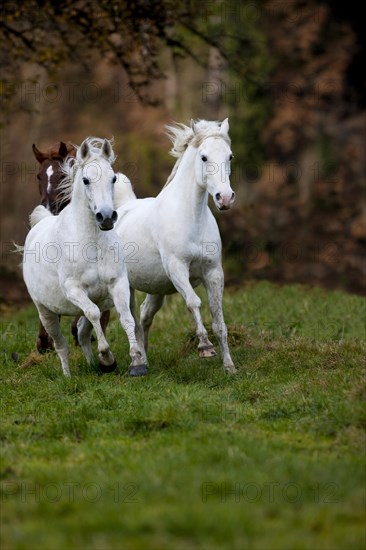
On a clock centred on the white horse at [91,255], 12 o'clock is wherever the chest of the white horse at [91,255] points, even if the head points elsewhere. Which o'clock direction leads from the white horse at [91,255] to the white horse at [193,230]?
the white horse at [193,230] is roughly at 10 o'clock from the white horse at [91,255].

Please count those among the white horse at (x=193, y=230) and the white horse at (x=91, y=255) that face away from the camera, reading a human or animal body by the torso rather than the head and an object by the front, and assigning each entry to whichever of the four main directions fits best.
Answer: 0

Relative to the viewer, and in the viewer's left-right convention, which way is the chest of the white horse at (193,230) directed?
facing the viewer and to the right of the viewer

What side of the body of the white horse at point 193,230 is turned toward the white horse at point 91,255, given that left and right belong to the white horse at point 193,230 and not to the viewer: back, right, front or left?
right

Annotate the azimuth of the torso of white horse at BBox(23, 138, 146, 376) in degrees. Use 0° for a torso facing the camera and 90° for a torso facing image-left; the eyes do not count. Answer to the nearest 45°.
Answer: approximately 315°

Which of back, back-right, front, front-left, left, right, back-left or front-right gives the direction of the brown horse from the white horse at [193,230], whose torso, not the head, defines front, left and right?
back

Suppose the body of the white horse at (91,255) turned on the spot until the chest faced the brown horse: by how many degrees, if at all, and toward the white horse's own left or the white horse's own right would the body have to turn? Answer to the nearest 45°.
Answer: approximately 135° to the white horse's own left

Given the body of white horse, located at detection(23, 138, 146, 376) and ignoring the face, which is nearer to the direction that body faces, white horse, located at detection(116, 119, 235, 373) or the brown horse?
the white horse
